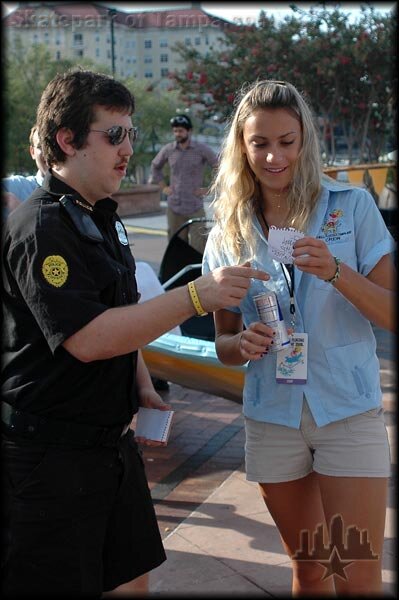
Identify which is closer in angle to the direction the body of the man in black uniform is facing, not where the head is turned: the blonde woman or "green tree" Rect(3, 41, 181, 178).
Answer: the blonde woman

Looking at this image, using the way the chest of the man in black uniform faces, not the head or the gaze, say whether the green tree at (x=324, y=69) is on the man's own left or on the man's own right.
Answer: on the man's own left

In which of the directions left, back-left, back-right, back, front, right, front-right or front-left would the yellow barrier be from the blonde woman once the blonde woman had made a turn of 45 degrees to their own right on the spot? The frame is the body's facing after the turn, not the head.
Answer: back-right

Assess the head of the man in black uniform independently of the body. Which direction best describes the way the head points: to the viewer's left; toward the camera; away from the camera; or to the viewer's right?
to the viewer's right

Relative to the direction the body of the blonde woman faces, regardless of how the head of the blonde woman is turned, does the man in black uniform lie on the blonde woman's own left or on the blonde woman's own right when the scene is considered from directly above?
on the blonde woman's own right

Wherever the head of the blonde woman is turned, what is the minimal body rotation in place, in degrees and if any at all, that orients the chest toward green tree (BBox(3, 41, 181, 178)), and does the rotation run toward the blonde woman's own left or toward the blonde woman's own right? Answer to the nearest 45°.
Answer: approximately 180°

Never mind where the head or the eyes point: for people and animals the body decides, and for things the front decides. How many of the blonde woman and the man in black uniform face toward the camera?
1

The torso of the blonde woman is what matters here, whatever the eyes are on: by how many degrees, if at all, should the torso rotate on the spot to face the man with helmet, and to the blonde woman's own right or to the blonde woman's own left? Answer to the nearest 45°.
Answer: approximately 180°

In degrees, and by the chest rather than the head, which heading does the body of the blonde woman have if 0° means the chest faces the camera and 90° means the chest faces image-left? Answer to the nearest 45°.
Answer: approximately 0°

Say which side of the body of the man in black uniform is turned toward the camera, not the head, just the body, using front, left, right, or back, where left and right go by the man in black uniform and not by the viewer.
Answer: right

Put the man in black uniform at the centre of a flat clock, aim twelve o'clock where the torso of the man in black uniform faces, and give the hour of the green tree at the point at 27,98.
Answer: The green tree is roughly at 9 o'clock from the man in black uniform.

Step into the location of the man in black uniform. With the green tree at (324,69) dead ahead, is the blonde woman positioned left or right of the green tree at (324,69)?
right

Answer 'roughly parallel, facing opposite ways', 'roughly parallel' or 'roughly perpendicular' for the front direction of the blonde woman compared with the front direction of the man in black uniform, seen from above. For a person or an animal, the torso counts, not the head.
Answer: roughly perpendicular
